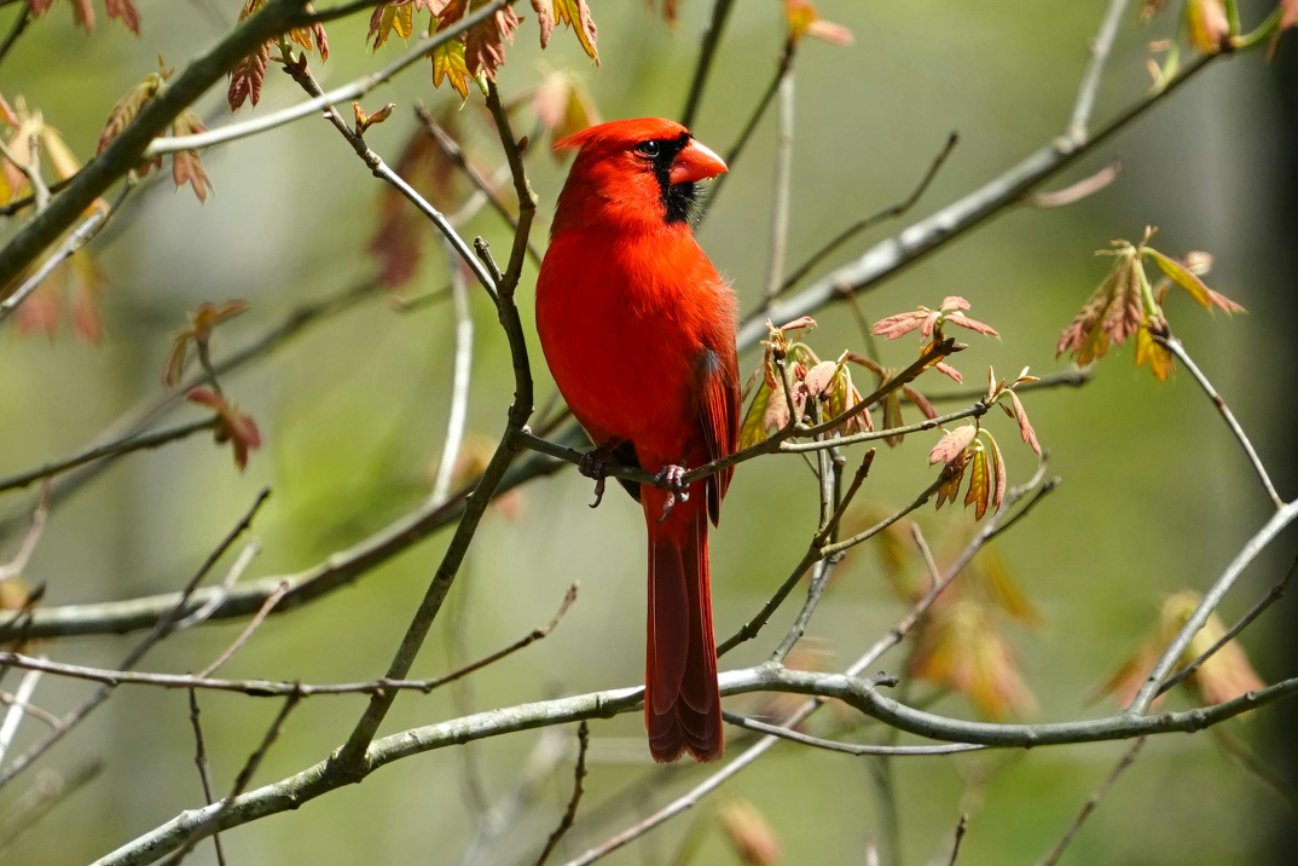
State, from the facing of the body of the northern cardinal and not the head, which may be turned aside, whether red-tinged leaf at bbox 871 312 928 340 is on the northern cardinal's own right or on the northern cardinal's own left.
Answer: on the northern cardinal's own left

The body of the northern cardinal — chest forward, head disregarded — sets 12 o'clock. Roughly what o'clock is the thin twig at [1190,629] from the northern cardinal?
The thin twig is roughly at 9 o'clock from the northern cardinal.

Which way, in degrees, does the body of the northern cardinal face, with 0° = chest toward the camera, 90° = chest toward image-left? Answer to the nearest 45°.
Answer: approximately 45°
